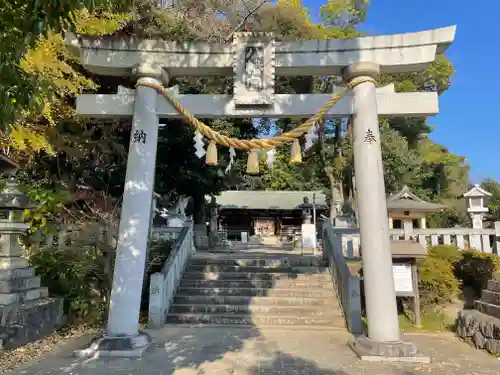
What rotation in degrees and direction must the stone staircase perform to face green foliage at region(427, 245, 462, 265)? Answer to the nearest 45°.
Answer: approximately 90° to its left

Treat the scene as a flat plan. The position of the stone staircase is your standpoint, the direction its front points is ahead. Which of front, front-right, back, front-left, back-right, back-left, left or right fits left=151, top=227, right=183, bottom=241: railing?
back-right

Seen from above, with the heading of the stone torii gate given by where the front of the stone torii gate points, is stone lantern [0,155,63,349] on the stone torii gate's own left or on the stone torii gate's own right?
on the stone torii gate's own right

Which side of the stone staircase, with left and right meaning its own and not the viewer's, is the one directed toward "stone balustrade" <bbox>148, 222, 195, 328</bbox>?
right

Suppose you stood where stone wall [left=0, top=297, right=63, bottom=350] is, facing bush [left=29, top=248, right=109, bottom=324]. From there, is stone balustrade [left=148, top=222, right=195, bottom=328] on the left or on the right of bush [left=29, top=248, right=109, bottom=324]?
right

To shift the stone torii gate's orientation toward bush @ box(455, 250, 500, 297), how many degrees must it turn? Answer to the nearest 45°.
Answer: approximately 135° to its left

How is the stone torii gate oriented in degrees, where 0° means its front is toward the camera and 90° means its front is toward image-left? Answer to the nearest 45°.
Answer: approximately 0°

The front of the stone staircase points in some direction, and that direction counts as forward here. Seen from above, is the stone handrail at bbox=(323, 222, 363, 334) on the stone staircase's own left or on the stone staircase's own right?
on the stone staircase's own left

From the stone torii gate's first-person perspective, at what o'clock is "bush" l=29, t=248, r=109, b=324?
The bush is roughly at 4 o'clock from the stone torii gate.

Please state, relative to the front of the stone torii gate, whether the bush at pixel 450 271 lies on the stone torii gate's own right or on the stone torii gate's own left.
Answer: on the stone torii gate's own left

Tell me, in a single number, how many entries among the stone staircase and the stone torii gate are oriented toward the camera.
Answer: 2

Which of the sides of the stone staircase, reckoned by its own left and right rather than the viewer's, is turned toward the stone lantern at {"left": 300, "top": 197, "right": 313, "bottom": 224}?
back
